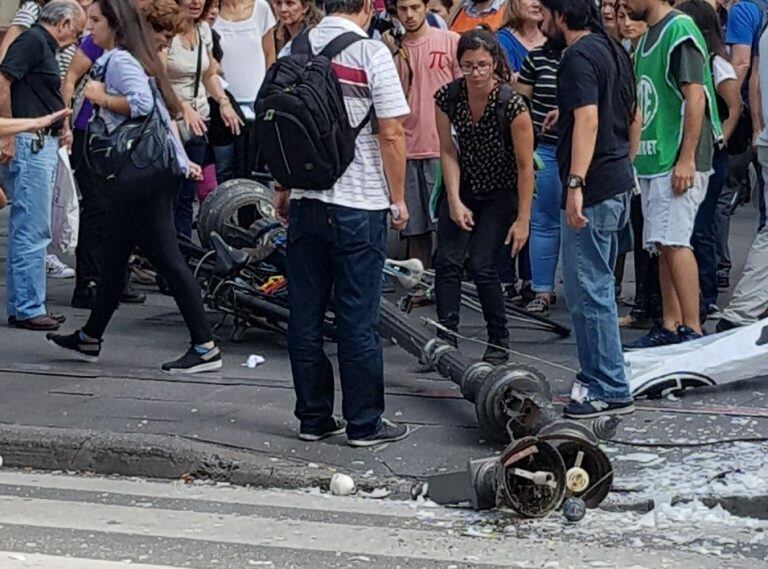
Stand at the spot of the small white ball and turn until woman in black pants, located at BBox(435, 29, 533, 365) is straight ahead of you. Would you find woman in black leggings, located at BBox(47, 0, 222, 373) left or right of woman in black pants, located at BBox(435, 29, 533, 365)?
left

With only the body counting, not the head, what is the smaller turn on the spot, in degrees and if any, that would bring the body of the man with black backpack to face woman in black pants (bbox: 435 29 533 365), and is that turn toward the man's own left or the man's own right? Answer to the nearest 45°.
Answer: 0° — they already face them

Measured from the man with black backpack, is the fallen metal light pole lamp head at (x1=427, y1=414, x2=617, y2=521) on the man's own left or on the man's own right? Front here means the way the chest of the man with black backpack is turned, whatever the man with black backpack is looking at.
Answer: on the man's own right

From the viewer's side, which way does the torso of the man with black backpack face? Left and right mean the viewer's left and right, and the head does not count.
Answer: facing away from the viewer and to the right of the viewer
